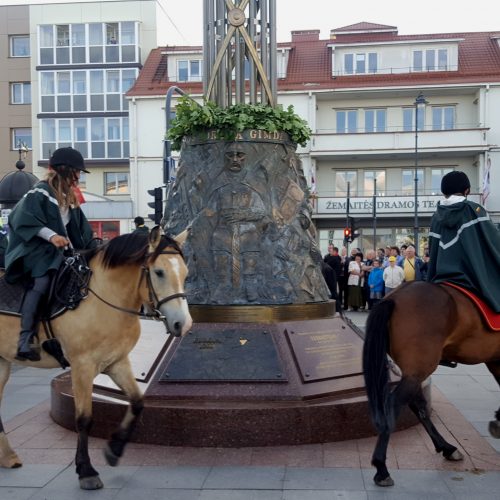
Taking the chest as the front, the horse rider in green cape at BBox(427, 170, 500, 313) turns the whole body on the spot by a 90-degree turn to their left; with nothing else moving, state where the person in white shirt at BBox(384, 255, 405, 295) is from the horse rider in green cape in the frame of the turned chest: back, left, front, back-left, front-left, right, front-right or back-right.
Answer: front-right

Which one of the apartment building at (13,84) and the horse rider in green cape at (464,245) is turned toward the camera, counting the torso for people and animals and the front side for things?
the apartment building

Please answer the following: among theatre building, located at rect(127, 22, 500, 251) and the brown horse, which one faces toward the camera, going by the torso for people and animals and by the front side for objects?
the theatre building

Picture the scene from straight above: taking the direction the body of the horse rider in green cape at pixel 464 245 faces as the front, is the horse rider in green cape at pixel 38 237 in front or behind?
behind

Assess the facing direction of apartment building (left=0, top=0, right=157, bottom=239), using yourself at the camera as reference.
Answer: facing the viewer

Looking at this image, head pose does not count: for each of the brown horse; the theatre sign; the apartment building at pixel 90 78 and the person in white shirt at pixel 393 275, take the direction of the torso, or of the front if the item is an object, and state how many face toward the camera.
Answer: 3

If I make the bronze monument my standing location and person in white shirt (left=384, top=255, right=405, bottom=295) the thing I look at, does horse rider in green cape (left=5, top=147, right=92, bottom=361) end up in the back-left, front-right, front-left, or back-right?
back-left

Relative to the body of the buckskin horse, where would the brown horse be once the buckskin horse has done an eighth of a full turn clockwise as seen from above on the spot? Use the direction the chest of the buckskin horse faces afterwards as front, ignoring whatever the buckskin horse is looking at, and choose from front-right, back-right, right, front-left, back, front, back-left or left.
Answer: left

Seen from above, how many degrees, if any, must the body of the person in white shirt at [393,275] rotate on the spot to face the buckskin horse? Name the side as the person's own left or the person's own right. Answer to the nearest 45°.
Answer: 0° — they already face it

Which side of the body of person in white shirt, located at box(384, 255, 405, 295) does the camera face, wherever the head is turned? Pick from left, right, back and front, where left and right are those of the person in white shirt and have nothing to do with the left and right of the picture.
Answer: front

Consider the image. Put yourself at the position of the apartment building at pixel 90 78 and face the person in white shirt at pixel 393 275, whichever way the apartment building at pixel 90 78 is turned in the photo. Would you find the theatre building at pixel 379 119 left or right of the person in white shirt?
left

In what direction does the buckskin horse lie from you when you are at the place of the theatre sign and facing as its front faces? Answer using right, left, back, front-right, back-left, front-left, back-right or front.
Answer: front

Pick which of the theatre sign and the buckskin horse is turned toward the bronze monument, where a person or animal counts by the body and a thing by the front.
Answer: the theatre sign

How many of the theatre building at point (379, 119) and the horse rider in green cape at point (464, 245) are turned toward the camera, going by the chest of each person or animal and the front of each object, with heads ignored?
1

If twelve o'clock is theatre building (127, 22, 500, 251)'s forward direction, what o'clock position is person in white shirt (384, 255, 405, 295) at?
The person in white shirt is roughly at 12 o'clock from the theatre building.

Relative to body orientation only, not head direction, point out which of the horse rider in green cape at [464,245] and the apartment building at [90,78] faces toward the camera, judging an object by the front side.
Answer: the apartment building

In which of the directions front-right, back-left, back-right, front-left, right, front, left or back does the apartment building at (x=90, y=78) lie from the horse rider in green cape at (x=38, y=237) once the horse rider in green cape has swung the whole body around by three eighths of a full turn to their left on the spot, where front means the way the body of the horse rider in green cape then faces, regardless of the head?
front

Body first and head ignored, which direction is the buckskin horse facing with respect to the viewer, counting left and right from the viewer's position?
facing the viewer and to the right of the viewer
